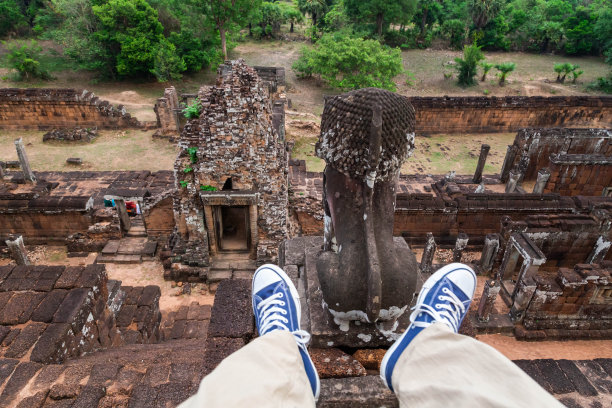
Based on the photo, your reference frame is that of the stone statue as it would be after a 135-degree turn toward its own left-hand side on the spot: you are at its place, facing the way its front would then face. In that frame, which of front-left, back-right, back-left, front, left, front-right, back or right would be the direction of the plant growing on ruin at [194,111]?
right

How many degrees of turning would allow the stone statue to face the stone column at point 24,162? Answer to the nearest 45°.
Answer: approximately 45° to its left

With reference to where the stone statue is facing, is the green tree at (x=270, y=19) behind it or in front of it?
in front

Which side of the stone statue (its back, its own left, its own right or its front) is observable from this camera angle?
back

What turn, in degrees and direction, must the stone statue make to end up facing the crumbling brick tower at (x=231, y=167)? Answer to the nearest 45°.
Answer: approximately 45° to its left

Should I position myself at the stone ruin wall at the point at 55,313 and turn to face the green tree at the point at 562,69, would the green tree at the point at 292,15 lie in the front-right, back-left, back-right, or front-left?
front-left

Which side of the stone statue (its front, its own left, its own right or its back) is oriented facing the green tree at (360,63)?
front

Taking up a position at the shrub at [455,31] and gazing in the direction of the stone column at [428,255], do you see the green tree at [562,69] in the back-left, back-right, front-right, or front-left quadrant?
front-left

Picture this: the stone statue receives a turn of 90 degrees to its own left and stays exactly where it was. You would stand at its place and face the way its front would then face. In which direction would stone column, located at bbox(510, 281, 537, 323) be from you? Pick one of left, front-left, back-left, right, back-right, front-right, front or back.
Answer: back-right

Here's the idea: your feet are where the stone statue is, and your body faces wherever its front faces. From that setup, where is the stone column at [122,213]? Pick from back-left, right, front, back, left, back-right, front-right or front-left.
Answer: front-left

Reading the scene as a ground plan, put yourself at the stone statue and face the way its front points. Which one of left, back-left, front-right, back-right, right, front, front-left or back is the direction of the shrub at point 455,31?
front

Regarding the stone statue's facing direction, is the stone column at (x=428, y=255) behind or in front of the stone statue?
in front

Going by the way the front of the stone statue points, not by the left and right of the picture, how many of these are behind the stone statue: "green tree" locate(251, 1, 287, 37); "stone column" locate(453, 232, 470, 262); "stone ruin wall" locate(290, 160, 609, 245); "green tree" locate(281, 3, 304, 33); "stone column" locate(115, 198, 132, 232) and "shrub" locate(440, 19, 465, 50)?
0
